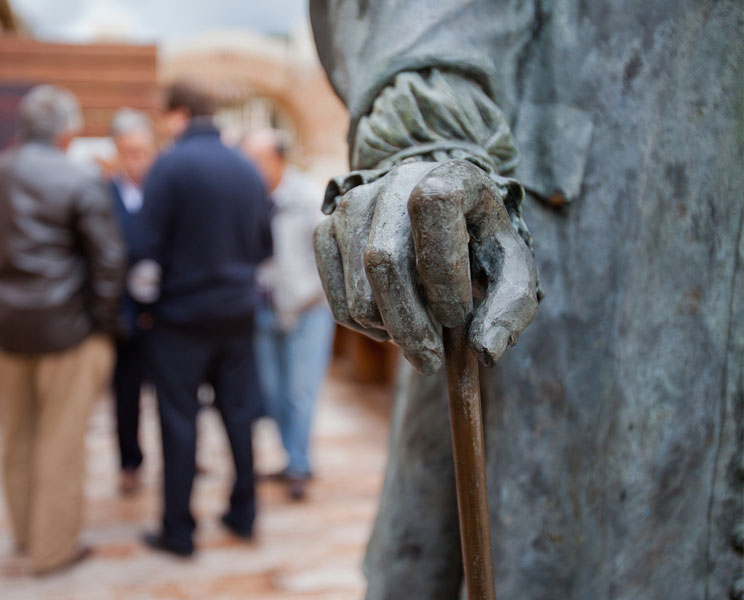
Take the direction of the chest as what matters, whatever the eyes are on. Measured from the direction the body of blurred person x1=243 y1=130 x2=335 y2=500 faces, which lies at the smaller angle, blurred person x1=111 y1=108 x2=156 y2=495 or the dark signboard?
the blurred person

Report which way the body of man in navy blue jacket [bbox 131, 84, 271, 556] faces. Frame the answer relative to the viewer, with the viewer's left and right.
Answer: facing away from the viewer and to the left of the viewer

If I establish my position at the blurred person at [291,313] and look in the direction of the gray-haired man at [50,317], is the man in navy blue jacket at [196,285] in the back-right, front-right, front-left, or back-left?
front-left

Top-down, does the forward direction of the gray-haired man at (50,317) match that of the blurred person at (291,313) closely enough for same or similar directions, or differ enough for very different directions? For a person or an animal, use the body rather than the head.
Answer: very different directions

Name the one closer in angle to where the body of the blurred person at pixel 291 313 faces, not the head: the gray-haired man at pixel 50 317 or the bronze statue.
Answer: the gray-haired man

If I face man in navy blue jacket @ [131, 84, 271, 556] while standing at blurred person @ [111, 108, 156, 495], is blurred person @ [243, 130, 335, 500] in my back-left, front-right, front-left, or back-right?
front-left

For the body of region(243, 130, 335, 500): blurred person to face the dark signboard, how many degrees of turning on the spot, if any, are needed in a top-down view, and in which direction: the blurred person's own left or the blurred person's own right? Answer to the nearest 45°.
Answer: approximately 90° to the blurred person's own right

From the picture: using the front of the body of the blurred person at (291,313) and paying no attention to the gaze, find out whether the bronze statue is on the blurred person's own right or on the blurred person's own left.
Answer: on the blurred person's own left

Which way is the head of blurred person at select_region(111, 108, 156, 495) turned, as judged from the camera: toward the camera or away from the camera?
toward the camera
